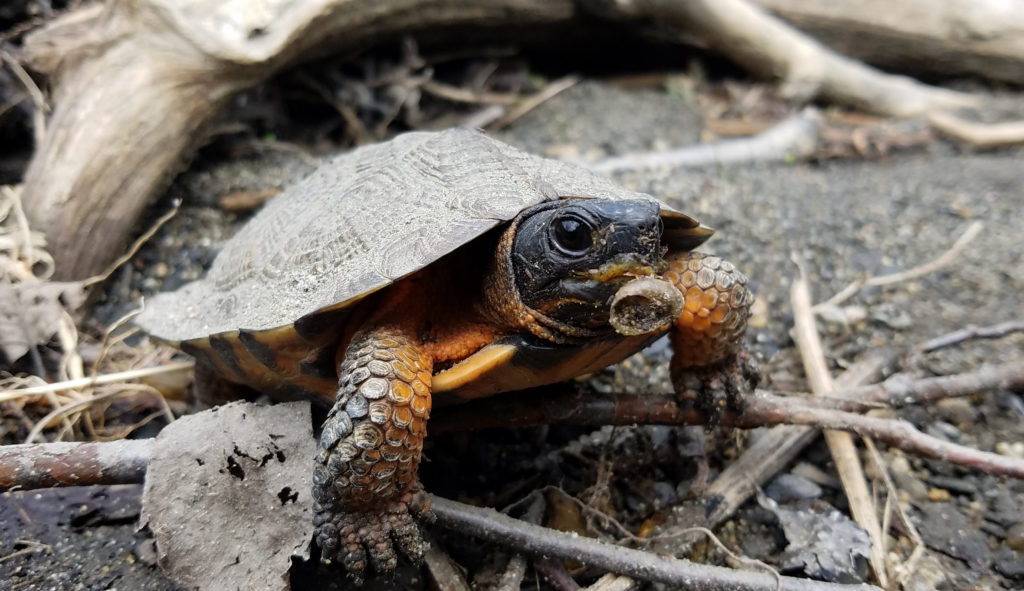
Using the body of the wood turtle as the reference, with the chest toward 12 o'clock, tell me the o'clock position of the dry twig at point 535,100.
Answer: The dry twig is roughly at 8 o'clock from the wood turtle.

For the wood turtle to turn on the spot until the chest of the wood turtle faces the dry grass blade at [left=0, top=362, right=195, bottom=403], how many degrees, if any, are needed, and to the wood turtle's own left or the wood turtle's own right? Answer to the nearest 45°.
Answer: approximately 135° to the wood turtle's own right

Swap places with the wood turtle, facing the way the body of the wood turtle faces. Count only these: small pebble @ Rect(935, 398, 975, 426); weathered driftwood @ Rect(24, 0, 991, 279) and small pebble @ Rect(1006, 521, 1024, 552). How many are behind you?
1

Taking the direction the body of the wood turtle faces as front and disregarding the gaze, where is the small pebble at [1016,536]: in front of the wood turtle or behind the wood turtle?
in front

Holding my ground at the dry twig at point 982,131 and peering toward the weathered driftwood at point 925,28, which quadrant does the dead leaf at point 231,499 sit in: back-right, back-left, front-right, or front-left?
back-left

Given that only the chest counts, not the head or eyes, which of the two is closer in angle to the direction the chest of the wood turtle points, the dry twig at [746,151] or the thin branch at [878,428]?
the thin branch

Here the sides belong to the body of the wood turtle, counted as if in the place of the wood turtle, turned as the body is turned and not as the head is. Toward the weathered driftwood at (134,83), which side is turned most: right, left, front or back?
back

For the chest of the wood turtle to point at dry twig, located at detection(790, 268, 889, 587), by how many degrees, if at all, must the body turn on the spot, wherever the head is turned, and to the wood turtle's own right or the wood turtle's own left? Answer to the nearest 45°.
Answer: approximately 45° to the wood turtle's own left

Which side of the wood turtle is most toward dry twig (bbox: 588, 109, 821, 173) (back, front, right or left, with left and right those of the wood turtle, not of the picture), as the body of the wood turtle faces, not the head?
left

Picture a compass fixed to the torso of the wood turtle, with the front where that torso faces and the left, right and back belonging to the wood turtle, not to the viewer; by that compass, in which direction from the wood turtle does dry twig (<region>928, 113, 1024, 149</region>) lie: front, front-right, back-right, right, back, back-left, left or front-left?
left

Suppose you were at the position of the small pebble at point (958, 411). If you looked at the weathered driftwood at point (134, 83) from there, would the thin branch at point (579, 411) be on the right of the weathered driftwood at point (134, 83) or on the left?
left

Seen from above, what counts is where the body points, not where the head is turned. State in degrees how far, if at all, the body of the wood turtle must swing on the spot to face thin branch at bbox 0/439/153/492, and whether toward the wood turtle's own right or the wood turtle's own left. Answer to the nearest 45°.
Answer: approximately 135° to the wood turtle's own right

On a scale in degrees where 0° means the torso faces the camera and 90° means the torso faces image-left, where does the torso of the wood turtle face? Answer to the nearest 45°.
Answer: approximately 315°

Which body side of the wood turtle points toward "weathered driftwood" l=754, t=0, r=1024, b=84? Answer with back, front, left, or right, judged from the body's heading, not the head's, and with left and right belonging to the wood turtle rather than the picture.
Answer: left
